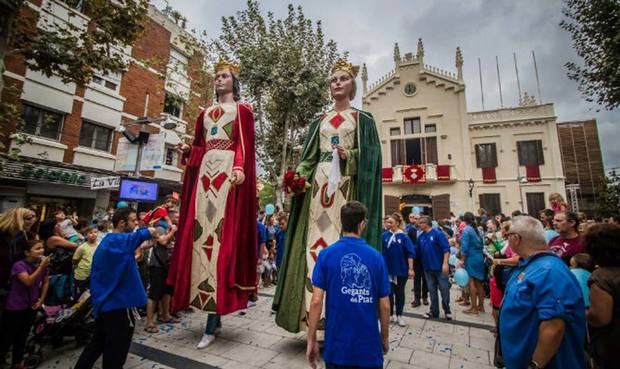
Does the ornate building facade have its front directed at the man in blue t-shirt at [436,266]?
yes

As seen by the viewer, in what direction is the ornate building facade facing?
toward the camera

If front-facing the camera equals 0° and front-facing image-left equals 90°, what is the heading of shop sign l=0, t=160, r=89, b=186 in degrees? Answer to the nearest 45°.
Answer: approximately 315°

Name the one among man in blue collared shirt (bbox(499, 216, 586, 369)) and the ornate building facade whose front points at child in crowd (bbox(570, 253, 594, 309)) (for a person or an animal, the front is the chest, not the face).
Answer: the ornate building facade

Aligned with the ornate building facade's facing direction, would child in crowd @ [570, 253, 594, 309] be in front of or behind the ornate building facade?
in front

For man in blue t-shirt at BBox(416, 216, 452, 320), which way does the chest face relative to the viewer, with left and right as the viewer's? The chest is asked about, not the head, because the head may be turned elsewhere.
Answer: facing the viewer and to the left of the viewer

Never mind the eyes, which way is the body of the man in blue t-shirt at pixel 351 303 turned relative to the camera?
away from the camera

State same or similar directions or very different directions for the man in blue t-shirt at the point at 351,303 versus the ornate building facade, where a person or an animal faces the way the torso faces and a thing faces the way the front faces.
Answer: very different directions

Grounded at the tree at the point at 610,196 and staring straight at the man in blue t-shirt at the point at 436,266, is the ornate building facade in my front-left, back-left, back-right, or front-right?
back-right

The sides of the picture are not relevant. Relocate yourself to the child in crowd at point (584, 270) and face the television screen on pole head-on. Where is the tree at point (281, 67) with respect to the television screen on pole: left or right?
right

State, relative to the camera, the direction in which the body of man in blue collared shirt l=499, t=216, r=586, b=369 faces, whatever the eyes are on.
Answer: to the viewer's left

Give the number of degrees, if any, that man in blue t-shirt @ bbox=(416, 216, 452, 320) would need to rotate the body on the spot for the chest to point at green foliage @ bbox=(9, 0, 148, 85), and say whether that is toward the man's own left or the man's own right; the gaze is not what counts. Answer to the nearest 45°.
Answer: approximately 45° to the man's own right

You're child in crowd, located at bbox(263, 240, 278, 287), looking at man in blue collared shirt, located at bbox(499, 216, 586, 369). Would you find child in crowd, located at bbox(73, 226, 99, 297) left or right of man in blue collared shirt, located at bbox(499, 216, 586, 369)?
right

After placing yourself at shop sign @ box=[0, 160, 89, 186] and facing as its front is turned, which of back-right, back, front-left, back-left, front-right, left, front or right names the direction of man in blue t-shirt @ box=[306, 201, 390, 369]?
front-right
